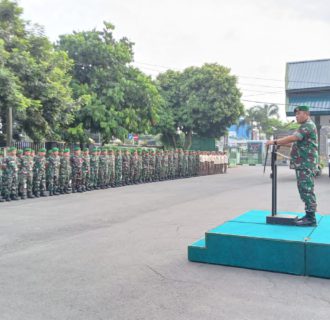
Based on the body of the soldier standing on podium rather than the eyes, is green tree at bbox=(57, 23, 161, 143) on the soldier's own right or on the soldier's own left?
on the soldier's own right

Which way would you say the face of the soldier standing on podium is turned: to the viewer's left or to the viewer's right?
to the viewer's left

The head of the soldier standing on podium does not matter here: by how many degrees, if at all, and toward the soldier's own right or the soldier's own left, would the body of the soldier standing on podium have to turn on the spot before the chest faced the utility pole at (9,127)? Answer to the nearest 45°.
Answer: approximately 45° to the soldier's own right

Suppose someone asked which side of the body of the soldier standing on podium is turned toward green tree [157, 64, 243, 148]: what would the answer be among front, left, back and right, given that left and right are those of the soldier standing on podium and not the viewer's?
right

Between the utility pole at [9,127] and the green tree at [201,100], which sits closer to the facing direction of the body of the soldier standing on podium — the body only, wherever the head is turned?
the utility pole

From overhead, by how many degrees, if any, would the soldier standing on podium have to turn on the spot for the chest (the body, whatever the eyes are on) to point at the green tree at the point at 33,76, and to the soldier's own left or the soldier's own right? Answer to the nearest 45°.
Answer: approximately 45° to the soldier's own right

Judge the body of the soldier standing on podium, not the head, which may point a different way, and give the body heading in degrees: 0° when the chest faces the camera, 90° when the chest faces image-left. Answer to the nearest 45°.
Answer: approximately 90°
